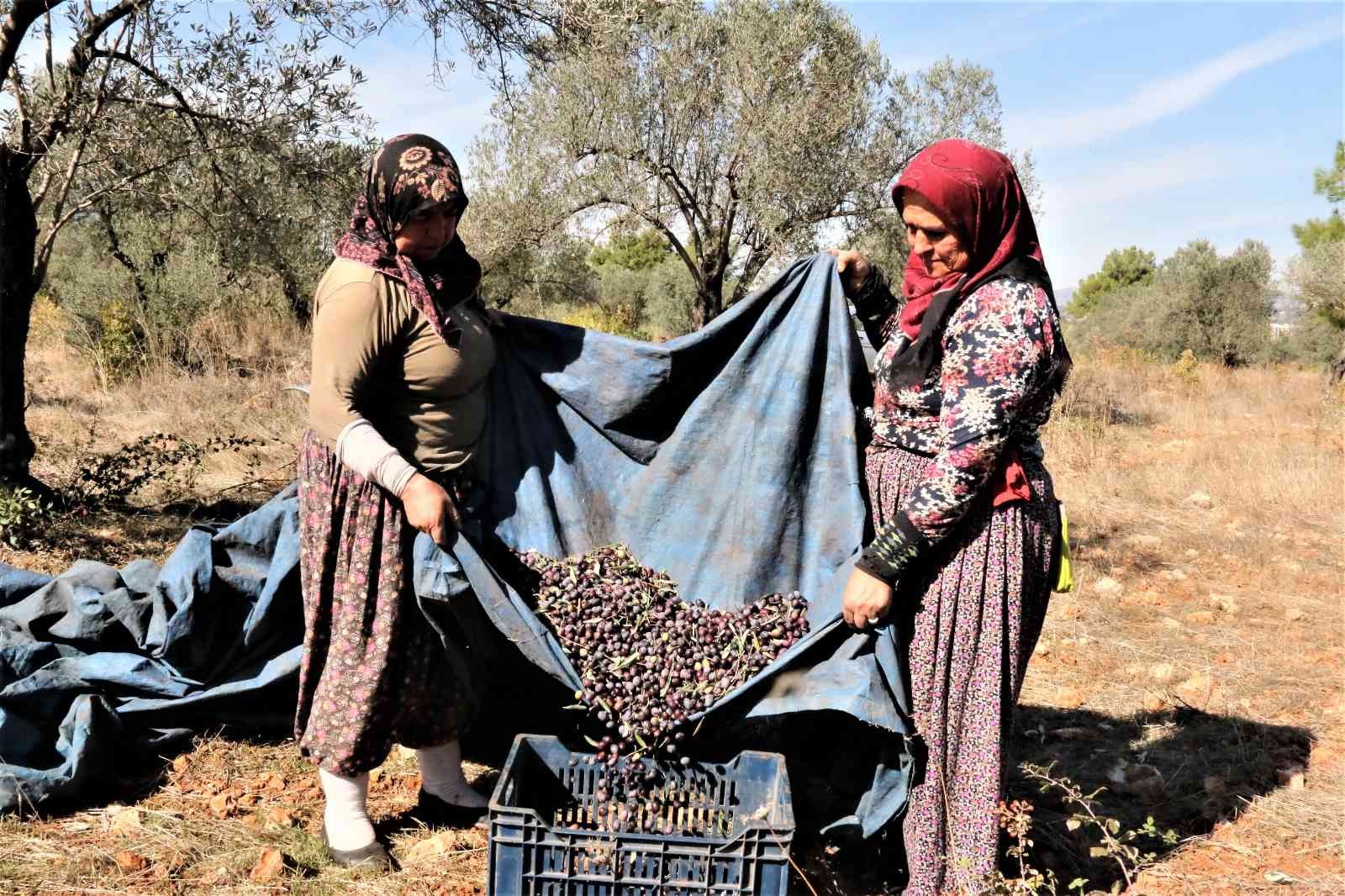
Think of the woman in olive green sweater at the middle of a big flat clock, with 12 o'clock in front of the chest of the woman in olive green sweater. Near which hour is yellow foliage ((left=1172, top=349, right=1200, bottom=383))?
The yellow foliage is roughly at 9 o'clock from the woman in olive green sweater.

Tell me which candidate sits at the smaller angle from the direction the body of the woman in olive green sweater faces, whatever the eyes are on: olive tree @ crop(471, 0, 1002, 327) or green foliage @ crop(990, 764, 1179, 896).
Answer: the green foliage

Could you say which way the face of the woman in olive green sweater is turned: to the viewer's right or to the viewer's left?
to the viewer's right

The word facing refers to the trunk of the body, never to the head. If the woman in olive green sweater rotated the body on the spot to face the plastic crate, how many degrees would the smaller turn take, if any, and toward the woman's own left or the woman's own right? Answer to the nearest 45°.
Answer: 0° — they already face it

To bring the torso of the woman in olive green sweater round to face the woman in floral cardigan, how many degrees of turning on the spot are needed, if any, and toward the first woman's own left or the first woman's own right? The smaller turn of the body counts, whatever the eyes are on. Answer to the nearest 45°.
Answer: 0° — they already face them

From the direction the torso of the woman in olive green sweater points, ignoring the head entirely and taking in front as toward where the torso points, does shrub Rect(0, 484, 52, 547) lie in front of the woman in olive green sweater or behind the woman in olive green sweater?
behind

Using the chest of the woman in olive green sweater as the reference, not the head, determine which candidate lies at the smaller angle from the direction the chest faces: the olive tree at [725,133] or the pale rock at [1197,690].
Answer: the pale rock

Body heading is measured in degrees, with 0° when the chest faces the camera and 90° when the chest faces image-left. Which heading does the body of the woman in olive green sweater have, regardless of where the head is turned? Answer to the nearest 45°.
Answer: approximately 315°
